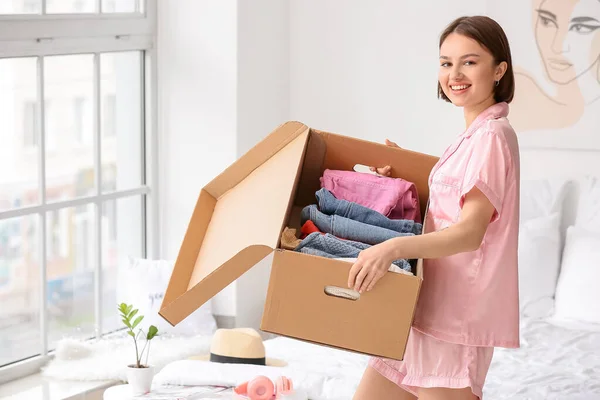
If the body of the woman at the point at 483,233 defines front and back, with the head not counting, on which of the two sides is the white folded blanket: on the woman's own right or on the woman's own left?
on the woman's own right

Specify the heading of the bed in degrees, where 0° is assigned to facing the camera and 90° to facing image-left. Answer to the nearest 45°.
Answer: approximately 45°

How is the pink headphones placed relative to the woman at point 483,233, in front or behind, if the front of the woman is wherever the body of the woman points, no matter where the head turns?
in front

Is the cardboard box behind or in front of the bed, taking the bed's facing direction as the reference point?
in front

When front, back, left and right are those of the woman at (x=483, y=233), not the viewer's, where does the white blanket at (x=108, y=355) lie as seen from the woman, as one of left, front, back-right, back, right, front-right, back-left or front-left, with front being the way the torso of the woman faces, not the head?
front-right
